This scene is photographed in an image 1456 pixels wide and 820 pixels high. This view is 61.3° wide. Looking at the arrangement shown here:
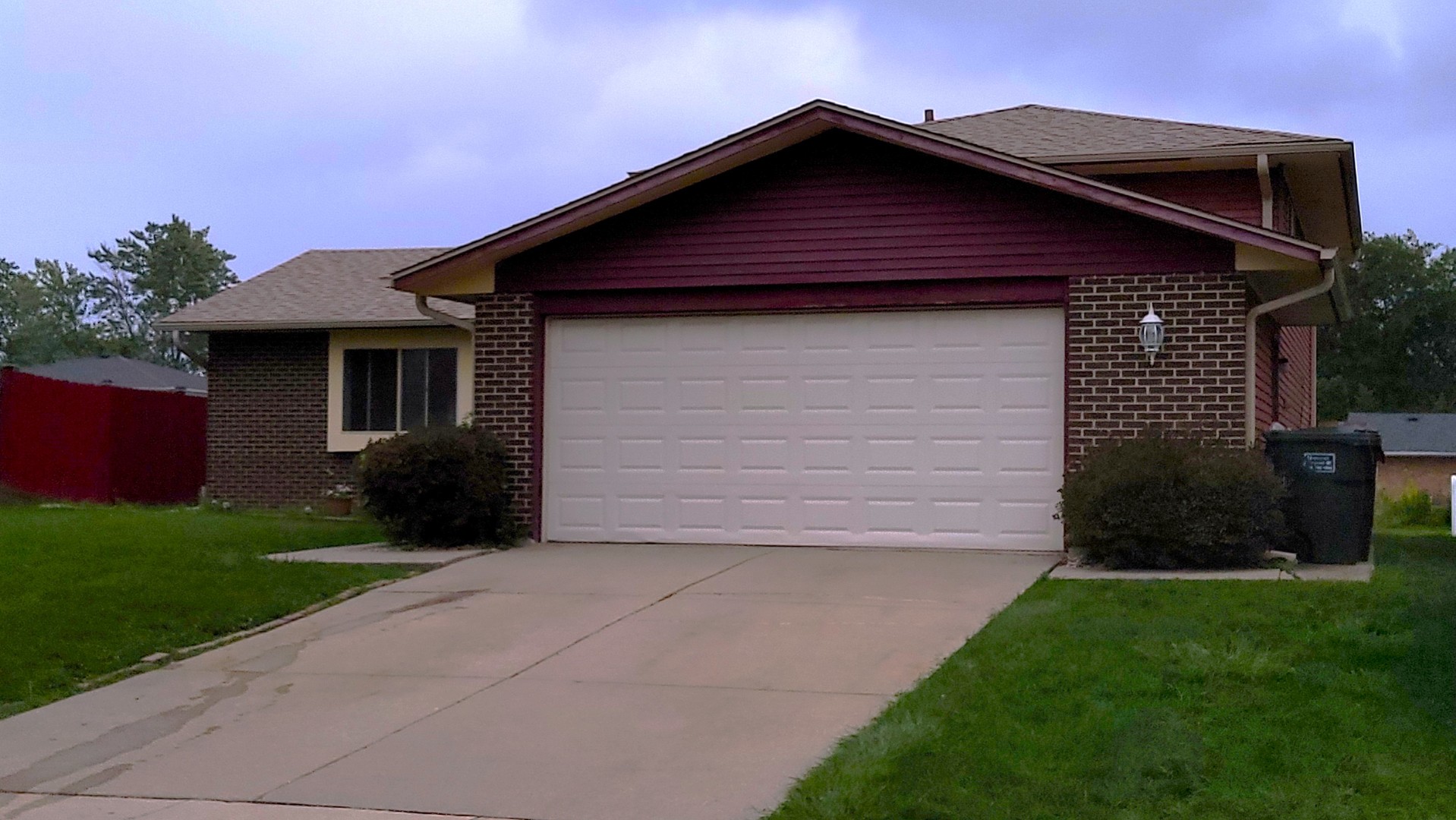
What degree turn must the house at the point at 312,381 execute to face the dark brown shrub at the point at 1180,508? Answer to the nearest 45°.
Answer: approximately 45° to its left

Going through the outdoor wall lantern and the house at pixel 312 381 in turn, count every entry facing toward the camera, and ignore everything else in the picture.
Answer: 2

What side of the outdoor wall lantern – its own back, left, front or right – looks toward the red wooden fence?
right

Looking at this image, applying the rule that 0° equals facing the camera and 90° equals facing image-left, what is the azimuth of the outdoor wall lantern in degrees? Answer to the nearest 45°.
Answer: approximately 0°

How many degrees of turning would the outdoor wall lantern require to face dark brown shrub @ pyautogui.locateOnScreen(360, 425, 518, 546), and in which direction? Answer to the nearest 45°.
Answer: approximately 90° to its right

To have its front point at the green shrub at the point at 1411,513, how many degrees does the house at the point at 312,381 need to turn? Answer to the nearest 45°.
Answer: approximately 90° to its left

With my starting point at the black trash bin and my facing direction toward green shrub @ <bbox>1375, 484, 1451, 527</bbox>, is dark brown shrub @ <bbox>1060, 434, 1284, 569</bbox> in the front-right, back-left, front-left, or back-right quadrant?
back-left

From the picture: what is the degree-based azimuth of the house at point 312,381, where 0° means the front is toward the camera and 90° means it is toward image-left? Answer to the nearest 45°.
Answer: approximately 0°

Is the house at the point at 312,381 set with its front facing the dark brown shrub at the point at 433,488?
yes
